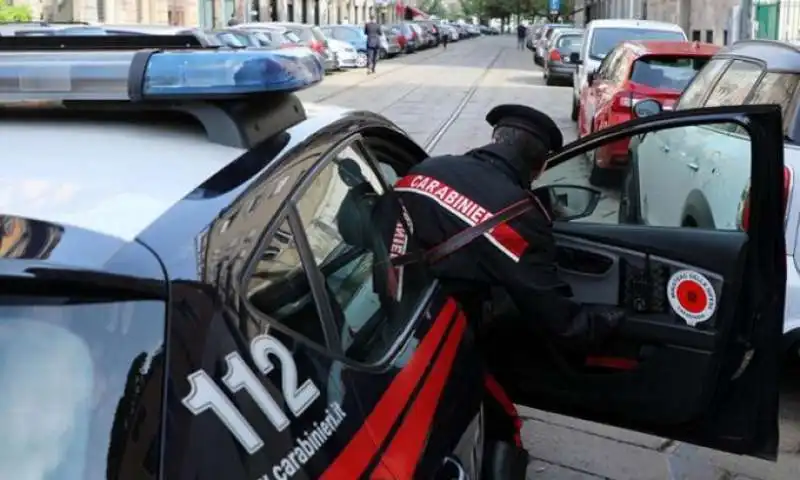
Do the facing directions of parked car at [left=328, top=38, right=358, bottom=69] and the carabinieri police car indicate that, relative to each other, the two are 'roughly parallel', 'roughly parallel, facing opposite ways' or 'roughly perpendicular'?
roughly perpendicular

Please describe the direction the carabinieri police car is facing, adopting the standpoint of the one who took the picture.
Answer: facing away from the viewer and to the right of the viewer

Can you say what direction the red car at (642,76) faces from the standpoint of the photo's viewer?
facing away from the viewer and to the left of the viewer

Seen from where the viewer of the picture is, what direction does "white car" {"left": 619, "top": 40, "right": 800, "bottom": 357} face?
facing away from the viewer and to the left of the viewer

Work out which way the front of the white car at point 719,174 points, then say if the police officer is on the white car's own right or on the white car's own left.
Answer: on the white car's own left
